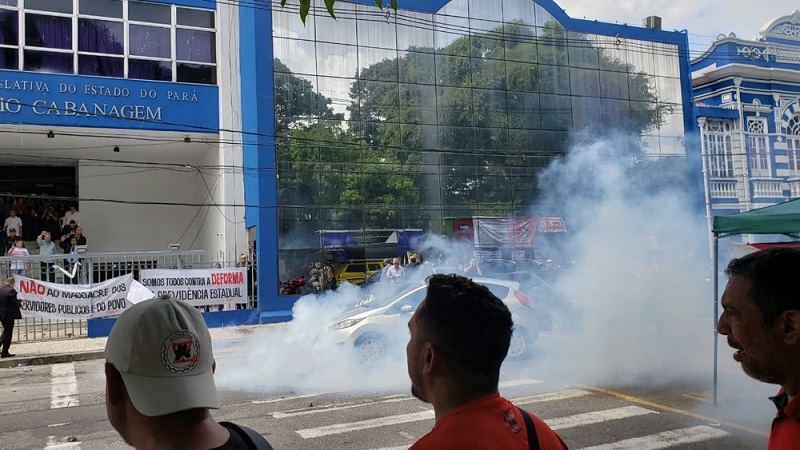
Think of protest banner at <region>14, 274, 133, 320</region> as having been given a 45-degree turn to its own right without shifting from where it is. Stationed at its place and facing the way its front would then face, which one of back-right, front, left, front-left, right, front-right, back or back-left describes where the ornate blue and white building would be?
back-left

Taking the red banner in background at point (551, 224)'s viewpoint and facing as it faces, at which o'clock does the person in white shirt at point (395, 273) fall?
The person in white shirt is roughly at 1 o'clock from the red banner in background.

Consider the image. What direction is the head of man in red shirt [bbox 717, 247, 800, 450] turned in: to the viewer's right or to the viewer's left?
to the viewer's left

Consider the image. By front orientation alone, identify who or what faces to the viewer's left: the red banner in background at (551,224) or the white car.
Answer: the white car

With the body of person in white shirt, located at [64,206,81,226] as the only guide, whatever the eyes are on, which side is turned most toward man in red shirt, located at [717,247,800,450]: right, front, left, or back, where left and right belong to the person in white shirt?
front

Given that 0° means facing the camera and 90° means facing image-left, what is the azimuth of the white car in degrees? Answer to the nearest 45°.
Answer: approximately 90°

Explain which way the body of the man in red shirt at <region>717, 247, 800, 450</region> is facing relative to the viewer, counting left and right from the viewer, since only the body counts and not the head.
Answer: facing to the left of the viewer

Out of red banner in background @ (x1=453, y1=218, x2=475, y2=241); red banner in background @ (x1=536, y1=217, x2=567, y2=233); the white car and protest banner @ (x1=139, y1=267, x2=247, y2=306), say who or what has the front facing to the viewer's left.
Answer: the white car

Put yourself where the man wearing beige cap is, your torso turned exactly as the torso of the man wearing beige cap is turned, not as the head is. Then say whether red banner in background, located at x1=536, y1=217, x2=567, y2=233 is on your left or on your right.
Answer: on your right

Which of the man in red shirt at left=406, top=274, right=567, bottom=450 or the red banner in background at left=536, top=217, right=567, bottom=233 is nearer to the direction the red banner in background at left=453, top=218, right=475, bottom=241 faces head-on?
the man in red shirt

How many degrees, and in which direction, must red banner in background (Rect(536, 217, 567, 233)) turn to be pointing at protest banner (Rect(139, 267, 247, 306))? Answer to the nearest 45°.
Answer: approximately 45° to its right

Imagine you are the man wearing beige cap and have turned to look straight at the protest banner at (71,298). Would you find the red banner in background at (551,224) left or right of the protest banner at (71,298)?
right

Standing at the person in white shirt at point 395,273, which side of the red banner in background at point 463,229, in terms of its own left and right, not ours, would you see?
front

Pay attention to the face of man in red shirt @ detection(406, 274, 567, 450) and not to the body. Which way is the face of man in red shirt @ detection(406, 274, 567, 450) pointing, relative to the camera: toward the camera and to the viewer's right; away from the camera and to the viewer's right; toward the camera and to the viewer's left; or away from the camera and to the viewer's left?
away from the camera and to the viewer's left

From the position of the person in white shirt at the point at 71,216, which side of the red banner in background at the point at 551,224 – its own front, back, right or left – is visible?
right

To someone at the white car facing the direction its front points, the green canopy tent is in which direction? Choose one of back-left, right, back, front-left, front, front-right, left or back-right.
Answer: back-left
